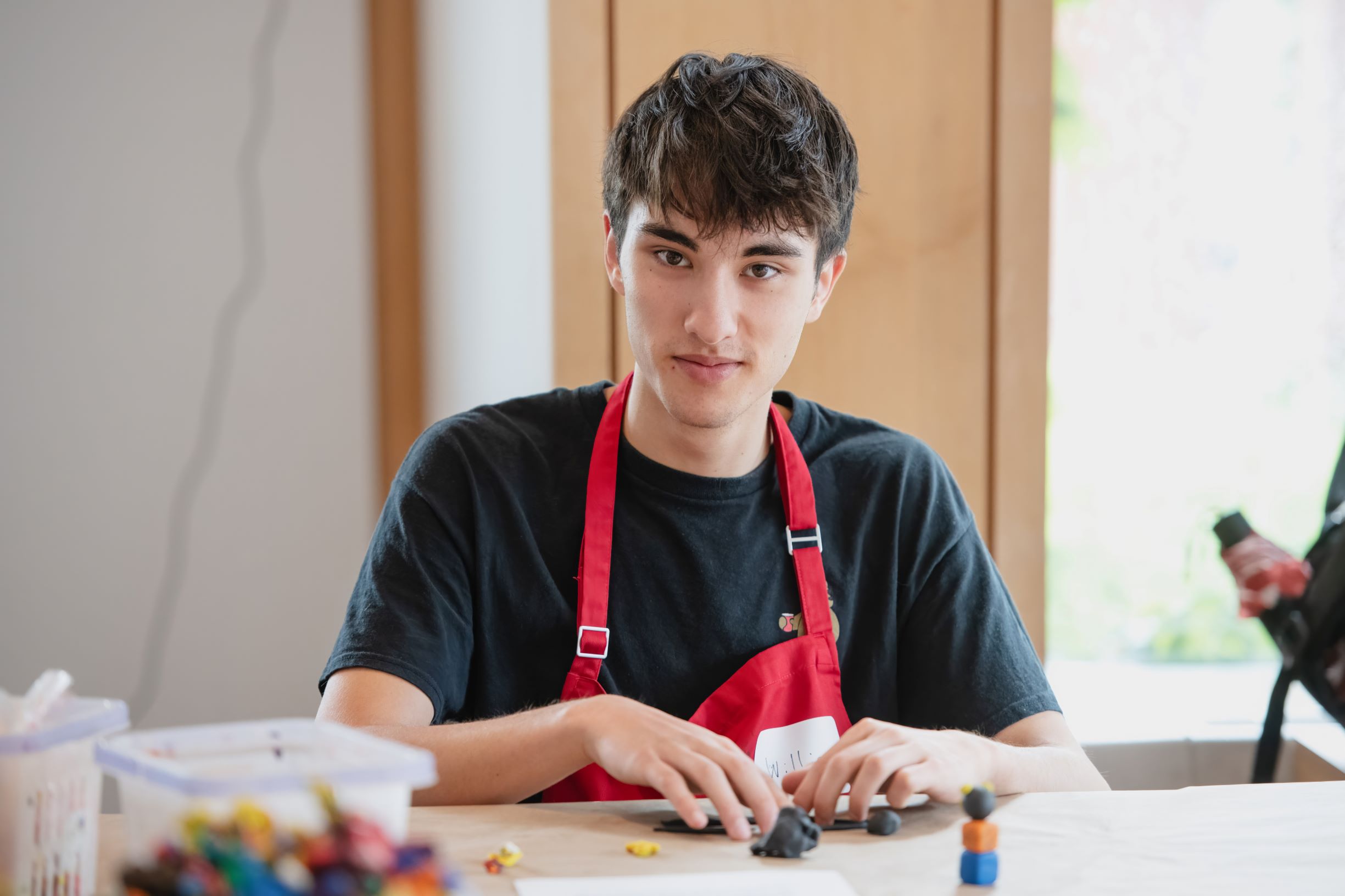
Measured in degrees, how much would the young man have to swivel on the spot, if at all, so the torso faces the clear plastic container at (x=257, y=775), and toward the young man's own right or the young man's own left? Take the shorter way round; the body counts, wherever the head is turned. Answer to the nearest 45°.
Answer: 0° — they already face it

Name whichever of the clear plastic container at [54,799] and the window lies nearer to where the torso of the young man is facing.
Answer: the clear plastic container

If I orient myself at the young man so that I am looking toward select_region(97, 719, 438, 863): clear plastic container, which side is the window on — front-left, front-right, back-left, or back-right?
back-left

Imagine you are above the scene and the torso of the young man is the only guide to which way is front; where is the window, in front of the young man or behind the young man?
behind

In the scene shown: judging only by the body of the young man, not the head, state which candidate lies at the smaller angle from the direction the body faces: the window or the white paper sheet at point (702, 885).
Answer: the white paper sheet

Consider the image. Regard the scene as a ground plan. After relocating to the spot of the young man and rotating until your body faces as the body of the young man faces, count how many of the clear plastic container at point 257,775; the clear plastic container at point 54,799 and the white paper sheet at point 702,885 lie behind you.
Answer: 0

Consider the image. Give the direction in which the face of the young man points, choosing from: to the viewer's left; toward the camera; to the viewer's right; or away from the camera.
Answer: toward the camera

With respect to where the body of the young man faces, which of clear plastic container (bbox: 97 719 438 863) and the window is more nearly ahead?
the clear plastic container

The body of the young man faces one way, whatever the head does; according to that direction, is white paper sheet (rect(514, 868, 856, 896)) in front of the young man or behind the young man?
in front

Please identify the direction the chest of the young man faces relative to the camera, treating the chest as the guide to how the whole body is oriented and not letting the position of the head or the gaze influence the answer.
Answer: toward the camera
